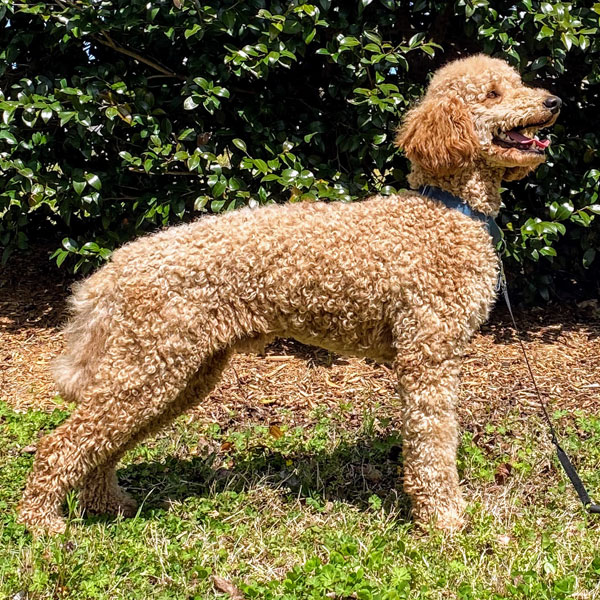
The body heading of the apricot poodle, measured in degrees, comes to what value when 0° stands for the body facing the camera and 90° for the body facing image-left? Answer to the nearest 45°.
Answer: approximately 270°

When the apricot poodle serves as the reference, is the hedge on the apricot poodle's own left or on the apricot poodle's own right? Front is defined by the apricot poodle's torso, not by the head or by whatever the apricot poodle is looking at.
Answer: on the apricot poodle's own left
